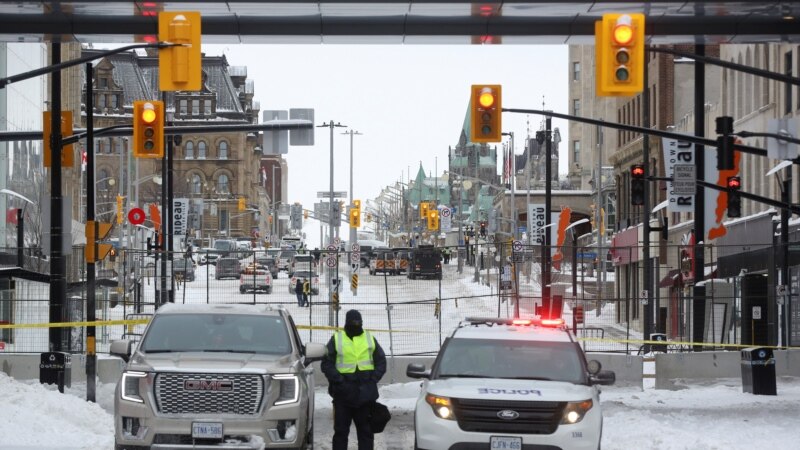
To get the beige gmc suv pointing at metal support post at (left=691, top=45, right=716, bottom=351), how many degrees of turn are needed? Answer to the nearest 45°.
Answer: approximately 135° to its left

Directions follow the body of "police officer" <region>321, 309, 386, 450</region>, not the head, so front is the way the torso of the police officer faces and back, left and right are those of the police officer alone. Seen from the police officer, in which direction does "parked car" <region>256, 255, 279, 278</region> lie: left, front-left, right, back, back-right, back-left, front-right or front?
back

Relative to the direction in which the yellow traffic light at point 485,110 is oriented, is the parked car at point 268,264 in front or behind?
behind

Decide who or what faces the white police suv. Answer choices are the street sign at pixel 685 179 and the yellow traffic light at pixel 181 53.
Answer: the street sign

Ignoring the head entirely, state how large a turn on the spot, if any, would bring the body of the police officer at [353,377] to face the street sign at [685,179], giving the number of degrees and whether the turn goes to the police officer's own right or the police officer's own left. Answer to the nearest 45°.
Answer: approximately 135° to the police officer's own left

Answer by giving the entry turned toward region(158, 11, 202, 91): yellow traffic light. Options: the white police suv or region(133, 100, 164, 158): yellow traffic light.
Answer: region(133, 100, 164, 158): yellow traffic light

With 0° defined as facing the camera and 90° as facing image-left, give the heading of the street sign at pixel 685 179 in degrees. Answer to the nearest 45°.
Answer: approximately 0°
